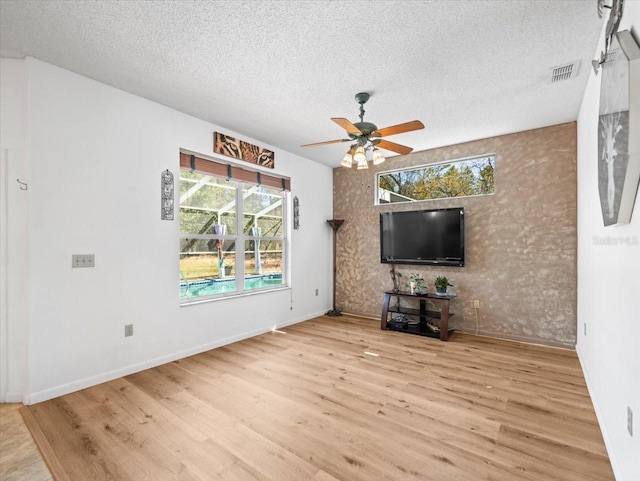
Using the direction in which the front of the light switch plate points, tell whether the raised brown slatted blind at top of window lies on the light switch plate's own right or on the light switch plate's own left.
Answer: on the light switch plate's own left

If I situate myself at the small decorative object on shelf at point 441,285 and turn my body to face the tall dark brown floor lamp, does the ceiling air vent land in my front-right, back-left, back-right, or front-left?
back-left

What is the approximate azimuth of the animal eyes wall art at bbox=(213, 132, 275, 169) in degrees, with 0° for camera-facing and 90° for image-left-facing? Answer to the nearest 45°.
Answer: approximately 315°

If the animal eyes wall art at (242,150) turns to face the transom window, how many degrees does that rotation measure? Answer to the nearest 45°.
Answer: approximately 45° to its left

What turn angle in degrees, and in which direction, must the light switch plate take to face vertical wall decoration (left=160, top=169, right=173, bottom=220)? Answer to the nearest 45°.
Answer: approximately 90° to its left

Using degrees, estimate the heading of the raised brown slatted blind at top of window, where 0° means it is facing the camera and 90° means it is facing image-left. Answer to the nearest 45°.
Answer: approximately 315°

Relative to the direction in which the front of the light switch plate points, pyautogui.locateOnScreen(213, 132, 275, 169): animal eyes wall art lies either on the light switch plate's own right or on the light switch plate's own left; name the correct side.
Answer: on the light switch plate's own left

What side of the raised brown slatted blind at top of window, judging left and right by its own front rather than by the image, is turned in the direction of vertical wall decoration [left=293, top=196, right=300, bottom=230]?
left

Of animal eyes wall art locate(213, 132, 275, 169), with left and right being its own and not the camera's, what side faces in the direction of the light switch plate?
right
